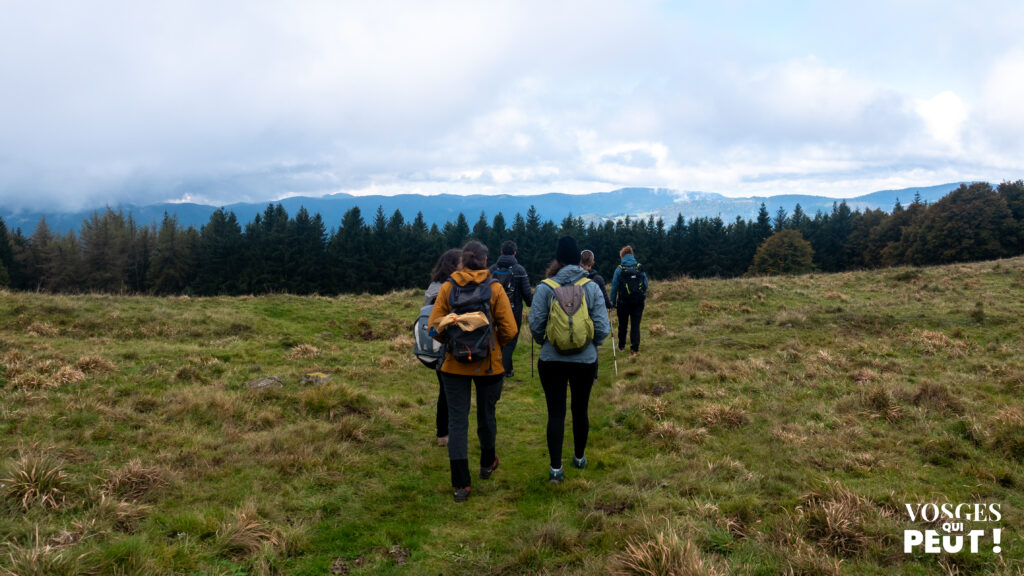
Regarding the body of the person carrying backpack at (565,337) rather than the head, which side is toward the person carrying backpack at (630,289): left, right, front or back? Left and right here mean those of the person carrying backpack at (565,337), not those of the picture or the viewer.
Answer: front

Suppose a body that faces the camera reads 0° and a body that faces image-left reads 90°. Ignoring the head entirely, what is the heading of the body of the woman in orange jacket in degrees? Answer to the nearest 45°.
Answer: approximately 180°

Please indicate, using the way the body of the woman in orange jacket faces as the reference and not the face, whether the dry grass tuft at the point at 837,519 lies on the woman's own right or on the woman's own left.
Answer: on the woman's own right

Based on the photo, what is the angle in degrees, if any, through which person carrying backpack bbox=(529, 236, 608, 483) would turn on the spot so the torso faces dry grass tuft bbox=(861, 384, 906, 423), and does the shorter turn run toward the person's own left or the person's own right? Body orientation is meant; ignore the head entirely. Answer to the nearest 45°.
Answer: approximately 45° to the person's own right

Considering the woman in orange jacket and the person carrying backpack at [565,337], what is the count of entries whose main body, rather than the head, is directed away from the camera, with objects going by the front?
2

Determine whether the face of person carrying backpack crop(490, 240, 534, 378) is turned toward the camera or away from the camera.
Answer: away from the camera

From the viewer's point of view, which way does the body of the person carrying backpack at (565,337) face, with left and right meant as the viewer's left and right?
facing away from the viewer

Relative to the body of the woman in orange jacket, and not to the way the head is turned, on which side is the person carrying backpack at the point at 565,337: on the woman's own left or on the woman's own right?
on the woman's own right
